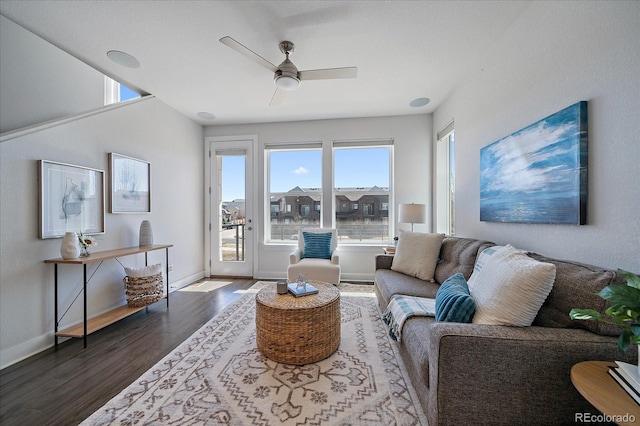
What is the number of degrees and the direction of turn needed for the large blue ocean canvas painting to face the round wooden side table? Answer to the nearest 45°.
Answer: approximately 45° to its left

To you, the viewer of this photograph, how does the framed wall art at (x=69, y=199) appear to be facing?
facing the viewer and to the right of the viewer

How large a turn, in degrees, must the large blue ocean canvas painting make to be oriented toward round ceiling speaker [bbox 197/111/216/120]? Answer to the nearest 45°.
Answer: approximately 45° to its right

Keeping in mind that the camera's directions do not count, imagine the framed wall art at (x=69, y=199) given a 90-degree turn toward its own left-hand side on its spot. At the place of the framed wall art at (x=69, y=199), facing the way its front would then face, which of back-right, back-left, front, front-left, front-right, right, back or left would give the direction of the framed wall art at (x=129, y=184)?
front

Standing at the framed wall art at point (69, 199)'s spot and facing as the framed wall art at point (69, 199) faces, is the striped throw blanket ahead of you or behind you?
ahead

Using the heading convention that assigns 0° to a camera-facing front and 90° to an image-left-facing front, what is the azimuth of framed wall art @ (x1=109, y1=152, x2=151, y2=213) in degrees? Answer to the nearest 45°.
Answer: approximately 315°

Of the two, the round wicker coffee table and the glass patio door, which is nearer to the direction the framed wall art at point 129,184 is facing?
the round wicker coffee table

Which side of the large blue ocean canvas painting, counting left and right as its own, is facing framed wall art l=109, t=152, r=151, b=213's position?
front

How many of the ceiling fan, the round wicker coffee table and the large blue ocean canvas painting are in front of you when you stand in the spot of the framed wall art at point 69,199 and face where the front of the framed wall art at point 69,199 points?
3

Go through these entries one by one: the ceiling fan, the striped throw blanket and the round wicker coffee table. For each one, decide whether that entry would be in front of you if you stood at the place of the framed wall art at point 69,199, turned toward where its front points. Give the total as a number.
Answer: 3

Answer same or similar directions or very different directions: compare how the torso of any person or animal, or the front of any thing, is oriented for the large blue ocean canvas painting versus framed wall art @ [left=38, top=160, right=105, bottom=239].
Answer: very different directions

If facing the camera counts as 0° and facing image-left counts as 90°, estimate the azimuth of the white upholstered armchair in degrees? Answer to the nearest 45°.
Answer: approximately 0°

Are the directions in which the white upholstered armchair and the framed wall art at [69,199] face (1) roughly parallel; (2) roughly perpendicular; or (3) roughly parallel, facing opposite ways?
roughly perpendicular

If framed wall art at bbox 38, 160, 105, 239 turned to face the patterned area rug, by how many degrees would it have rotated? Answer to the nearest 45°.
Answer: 0° — it already faces it

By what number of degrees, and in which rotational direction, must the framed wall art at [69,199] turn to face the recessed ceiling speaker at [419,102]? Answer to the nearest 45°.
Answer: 0° — it already faces it

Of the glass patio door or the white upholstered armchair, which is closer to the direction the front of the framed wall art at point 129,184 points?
the white upholstered armchair

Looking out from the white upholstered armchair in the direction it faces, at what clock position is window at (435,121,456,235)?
The window is roughly at 9 o'clock from the white upholstered armchair.

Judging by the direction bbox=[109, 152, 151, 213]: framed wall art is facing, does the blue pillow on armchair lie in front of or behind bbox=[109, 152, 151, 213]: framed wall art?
in front
